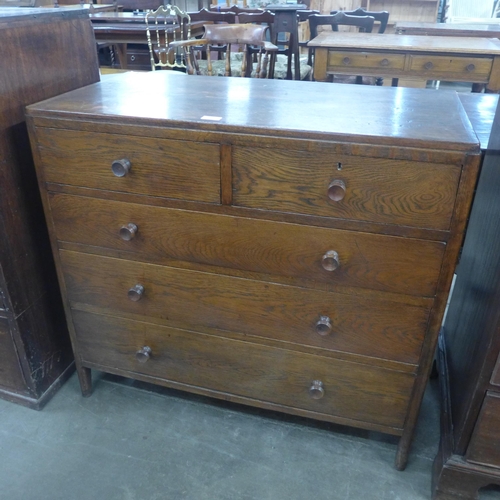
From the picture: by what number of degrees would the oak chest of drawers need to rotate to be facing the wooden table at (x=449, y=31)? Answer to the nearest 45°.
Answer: approximately 135° to its left

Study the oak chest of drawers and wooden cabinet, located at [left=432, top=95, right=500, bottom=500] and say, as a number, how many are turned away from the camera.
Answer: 0

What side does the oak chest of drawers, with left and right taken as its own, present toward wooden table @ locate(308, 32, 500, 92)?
back

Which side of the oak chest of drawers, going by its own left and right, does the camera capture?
front

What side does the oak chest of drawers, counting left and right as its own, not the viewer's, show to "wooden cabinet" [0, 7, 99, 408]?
right

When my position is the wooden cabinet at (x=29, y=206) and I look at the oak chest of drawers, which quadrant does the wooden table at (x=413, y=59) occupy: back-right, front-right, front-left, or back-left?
front-left
